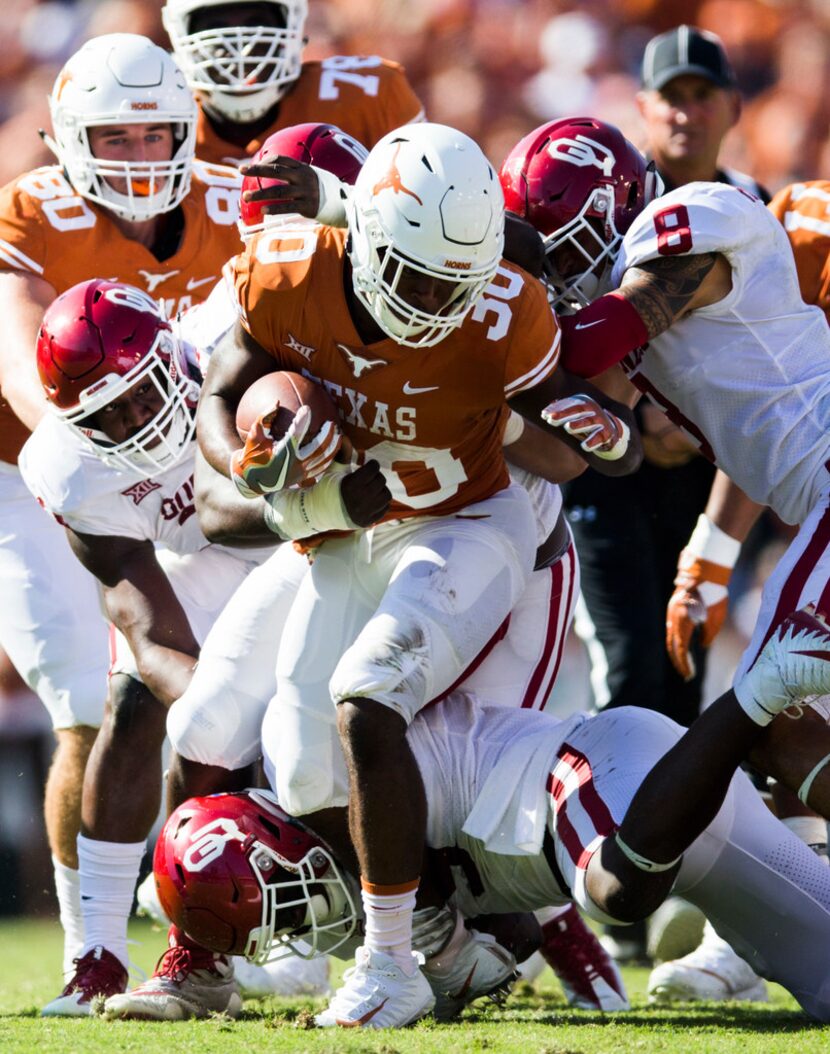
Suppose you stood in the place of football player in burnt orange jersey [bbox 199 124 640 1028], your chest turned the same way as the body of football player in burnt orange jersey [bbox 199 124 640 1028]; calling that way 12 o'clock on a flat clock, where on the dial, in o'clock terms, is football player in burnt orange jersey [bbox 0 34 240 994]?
football player in burnt orange jersey [bbox 0 34 240 994] is roughly at 5 o'clock from football player in burnt orange jersey [bbox 199 124 640 1028].

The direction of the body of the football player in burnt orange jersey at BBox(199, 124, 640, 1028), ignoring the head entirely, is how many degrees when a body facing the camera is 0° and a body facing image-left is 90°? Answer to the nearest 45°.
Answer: approximately 0°

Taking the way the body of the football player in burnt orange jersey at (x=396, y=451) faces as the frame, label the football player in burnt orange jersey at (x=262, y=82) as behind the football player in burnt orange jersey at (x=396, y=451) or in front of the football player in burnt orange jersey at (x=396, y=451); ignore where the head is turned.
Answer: behind

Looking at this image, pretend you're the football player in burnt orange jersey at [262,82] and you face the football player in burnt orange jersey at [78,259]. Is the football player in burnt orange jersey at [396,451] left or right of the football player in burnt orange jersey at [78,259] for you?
left
